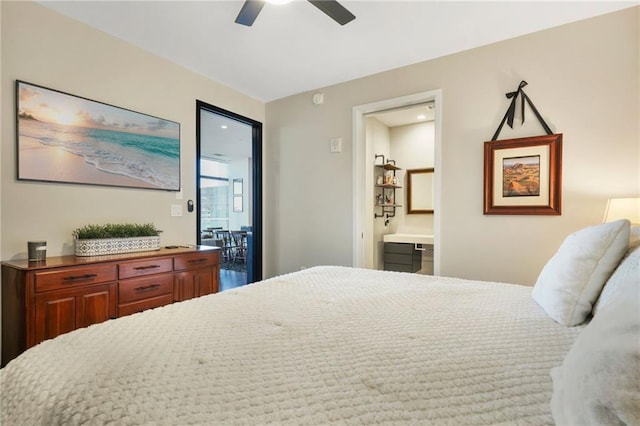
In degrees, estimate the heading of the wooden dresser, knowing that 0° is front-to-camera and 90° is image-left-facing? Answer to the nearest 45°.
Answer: approximately 315°

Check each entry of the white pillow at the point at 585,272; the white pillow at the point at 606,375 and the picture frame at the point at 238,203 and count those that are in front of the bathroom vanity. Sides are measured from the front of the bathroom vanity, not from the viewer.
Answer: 2

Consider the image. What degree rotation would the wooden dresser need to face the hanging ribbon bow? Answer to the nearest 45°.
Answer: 0° — it already faces it

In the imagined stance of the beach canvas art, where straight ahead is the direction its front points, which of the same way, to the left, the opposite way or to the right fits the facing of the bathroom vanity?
to the right

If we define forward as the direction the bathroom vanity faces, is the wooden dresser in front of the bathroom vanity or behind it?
in front

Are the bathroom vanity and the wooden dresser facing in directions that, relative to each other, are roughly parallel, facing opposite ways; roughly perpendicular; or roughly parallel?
roughly perpendicular

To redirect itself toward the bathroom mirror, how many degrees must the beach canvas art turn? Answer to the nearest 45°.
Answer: approximately 45° to its left

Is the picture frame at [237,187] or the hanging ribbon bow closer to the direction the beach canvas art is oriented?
the hanging ribbon bow

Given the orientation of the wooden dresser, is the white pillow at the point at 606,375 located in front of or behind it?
in front

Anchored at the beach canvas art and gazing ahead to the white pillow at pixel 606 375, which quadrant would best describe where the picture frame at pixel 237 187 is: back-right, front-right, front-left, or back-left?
back-left

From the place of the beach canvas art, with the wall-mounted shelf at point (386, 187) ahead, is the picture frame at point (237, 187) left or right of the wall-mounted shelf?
left

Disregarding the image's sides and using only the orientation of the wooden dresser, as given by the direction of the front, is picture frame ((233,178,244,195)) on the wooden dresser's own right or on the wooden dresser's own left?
on the wooden dresser's own left
